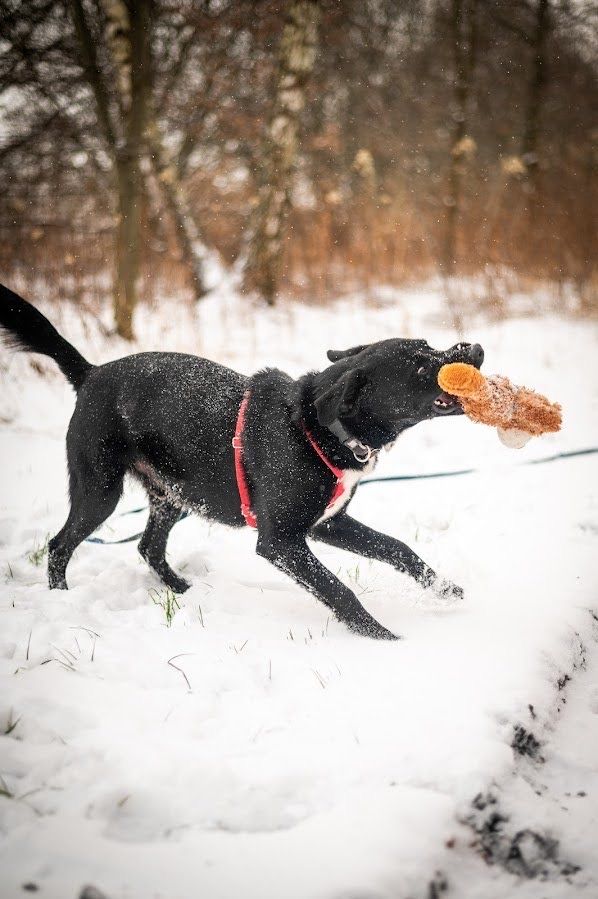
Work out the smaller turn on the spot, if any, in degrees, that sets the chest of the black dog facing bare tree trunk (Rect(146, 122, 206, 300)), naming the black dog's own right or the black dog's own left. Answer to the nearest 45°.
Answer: approximately 90° to the black dog's own left

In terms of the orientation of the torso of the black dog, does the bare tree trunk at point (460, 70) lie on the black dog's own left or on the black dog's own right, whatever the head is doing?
on the black dog's own left

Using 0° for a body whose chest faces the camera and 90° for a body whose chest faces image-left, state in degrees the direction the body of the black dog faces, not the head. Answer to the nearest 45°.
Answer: approximately 270°

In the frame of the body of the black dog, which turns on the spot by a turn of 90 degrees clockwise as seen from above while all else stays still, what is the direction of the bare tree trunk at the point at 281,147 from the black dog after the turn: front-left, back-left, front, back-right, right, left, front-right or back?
back

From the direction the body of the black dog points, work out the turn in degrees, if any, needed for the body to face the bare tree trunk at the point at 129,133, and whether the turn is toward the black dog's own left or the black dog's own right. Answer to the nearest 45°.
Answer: approximately 90° to the black dog's own left

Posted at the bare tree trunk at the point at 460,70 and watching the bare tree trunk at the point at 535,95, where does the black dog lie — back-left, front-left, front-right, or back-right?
back-right
